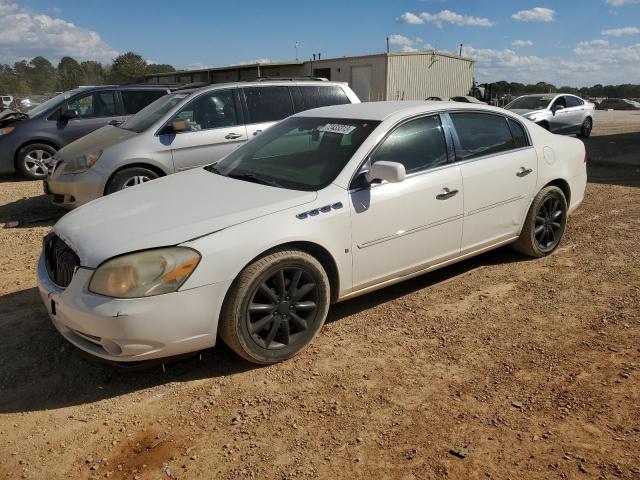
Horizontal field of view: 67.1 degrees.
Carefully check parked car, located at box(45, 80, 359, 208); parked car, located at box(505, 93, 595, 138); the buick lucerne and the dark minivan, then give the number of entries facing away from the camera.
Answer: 0

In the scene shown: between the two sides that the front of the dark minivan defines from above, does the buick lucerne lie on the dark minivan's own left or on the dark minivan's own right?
on the dark minivan's own left

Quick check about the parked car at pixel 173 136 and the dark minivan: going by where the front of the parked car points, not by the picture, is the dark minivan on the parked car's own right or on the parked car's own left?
on the parked car's own right

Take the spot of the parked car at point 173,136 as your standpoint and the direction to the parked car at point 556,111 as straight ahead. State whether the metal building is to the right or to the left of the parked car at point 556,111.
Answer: left

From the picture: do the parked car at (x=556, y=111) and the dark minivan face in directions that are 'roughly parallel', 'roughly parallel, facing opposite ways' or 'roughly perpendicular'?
roughly parallel

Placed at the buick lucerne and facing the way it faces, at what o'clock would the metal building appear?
The metal building is roughly at 5 o'clock from the buick lucerne.

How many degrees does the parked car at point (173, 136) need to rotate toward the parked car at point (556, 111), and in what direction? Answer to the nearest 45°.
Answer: approximately 180°

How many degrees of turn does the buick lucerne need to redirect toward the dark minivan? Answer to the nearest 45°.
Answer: approximately 90° to its right

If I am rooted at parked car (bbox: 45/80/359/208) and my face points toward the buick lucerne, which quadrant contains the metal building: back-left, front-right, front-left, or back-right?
back-left

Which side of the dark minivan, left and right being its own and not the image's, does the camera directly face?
left

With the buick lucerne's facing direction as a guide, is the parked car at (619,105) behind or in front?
behind

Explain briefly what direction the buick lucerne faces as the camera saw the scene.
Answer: facing the viewer and to the left of the viewer

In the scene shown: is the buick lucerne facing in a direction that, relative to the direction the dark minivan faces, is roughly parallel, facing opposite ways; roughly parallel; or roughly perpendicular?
roughly parallel

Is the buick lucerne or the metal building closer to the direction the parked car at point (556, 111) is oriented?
the buick lucerne
